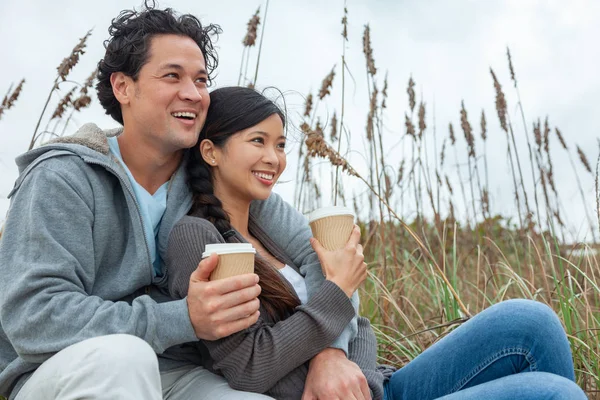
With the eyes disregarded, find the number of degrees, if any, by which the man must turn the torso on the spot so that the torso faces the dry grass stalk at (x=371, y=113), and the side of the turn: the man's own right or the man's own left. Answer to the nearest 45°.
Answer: approximately 90° to the man's own left

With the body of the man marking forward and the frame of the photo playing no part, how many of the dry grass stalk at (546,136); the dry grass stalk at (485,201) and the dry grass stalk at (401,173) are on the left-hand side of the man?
3

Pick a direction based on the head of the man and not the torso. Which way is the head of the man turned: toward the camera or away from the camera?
toward the camera

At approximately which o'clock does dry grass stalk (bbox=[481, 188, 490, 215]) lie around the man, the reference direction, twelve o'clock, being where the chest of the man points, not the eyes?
The dry grass stalk is roughly at 9 o'clock from the man.

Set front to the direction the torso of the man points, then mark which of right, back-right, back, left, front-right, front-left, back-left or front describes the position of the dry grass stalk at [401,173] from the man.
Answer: left

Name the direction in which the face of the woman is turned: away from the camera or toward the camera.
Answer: toward the camera

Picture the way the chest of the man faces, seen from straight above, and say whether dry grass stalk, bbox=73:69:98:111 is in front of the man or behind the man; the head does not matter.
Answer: behind

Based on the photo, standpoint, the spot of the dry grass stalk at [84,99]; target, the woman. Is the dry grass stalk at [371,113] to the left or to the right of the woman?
left

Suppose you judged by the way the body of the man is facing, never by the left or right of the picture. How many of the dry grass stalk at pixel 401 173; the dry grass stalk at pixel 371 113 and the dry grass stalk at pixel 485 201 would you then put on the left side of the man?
3

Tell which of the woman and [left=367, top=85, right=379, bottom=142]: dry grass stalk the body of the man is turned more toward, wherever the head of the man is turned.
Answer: the woman

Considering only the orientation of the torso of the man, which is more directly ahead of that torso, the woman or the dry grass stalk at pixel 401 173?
the woman

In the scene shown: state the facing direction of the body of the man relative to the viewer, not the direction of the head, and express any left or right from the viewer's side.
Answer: facing the viewer and to the right of the viewer

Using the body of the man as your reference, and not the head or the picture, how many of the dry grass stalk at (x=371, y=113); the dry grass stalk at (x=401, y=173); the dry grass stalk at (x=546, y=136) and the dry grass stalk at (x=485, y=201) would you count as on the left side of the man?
4

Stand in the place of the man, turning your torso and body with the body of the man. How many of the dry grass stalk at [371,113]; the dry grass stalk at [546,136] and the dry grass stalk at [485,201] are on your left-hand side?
3

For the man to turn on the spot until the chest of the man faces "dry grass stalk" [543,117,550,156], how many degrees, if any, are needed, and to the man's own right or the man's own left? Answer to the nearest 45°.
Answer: approximately 90° to the man's own left
